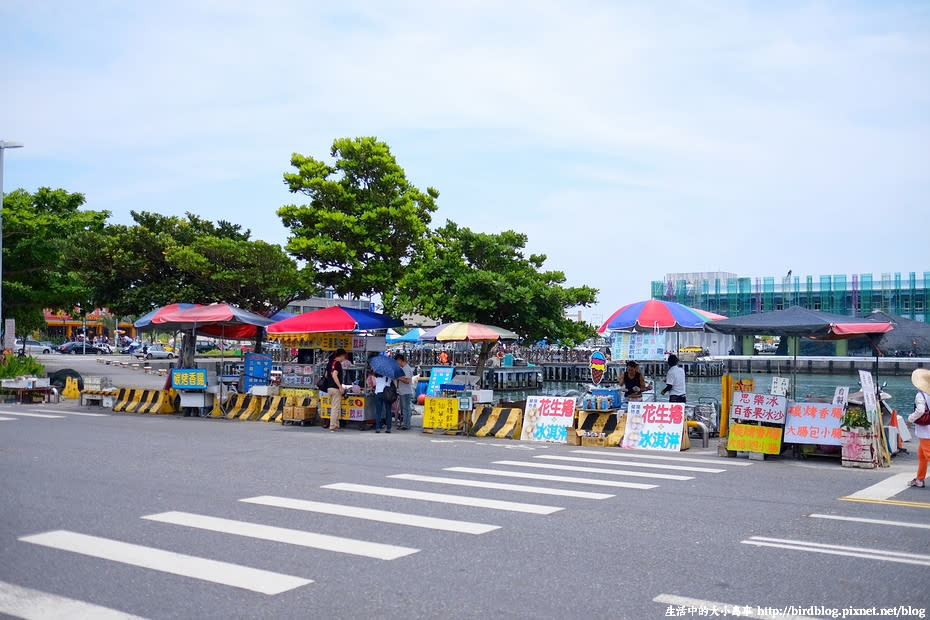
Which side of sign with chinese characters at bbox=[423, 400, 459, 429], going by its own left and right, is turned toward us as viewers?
front

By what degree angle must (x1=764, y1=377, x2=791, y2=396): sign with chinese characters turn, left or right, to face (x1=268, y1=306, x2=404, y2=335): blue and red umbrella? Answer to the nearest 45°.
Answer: approximately 90° to its right

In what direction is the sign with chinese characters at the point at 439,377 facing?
toward the camera

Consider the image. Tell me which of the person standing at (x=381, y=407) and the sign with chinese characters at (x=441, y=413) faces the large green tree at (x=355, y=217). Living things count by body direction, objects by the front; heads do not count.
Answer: the person standing

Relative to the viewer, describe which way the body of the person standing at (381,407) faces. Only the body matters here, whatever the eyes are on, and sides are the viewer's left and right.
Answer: facing away from the viewer

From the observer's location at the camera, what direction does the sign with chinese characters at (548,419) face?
facing the viewer

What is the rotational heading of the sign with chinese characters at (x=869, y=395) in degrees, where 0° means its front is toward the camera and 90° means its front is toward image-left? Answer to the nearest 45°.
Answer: approximately 0°

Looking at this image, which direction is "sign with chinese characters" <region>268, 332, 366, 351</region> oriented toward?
toward the camera

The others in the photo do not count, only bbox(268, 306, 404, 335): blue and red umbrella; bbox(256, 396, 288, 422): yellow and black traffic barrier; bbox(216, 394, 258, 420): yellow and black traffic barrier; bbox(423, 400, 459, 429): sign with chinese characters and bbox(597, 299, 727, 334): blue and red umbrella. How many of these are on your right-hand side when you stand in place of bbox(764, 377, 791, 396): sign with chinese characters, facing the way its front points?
5
